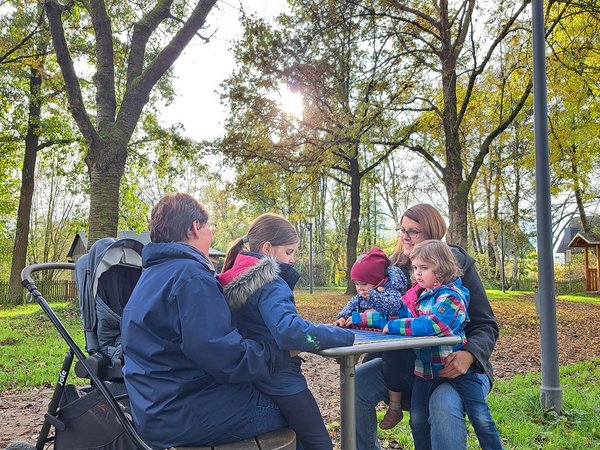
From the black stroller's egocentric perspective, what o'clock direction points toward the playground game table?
The playground game table is roughly at 12 o'clock from the black stroller.

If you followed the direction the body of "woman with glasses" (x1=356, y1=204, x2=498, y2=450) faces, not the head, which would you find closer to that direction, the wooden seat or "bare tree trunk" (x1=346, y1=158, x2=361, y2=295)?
the wooden seat

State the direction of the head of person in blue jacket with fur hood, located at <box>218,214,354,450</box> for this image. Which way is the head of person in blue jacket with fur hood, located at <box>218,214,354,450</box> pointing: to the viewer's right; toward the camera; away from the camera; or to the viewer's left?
to the viewer's right

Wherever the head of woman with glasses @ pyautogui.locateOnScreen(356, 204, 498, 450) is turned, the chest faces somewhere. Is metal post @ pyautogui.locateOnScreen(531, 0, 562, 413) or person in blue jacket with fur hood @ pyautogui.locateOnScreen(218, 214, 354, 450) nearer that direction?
the person in blue jacket with fur hood

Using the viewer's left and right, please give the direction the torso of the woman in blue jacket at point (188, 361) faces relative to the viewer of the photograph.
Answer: facing away from the viewer and to the right of the viewer

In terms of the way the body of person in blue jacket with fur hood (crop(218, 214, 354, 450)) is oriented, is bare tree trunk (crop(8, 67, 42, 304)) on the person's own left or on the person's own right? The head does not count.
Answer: on the person's own left

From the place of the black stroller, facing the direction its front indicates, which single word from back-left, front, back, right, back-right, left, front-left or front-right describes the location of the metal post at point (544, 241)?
front-left

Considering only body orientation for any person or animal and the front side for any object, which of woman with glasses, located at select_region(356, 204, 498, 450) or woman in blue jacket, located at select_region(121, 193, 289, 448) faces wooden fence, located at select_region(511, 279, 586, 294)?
the woman in blue jacket

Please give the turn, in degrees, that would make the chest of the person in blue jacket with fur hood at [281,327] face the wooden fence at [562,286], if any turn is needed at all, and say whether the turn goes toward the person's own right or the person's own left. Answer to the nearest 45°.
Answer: approximately 45° to the person's own left

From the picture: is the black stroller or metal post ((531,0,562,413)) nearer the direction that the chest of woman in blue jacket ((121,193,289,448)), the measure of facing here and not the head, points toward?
the metal post

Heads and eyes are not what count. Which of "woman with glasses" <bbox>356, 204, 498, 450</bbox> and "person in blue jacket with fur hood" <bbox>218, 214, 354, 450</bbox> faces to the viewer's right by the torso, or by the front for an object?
the person in blue jacket with fur hood

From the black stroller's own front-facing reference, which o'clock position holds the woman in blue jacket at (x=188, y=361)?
The woman in blue jacket is roughly at 1 o'clock from the black stroller.

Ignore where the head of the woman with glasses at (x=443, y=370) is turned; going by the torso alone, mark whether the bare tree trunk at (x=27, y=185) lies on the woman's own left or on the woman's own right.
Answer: on the woman's own right

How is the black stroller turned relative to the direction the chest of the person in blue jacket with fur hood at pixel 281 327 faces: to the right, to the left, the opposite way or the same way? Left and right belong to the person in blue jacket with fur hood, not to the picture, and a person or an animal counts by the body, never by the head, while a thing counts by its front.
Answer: the same way

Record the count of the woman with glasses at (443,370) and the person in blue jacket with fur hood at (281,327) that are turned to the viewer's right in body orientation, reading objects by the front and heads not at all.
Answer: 1

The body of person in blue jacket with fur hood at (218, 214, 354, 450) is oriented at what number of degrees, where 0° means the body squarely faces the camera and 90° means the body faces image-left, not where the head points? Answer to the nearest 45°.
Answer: approximately 270°

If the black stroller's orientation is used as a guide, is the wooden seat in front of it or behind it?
in front
